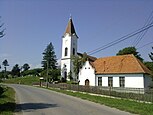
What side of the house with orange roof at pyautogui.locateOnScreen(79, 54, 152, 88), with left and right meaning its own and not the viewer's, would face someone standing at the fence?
front

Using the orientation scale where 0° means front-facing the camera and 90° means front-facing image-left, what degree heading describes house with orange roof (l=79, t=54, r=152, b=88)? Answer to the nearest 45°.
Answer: approximately 0°
